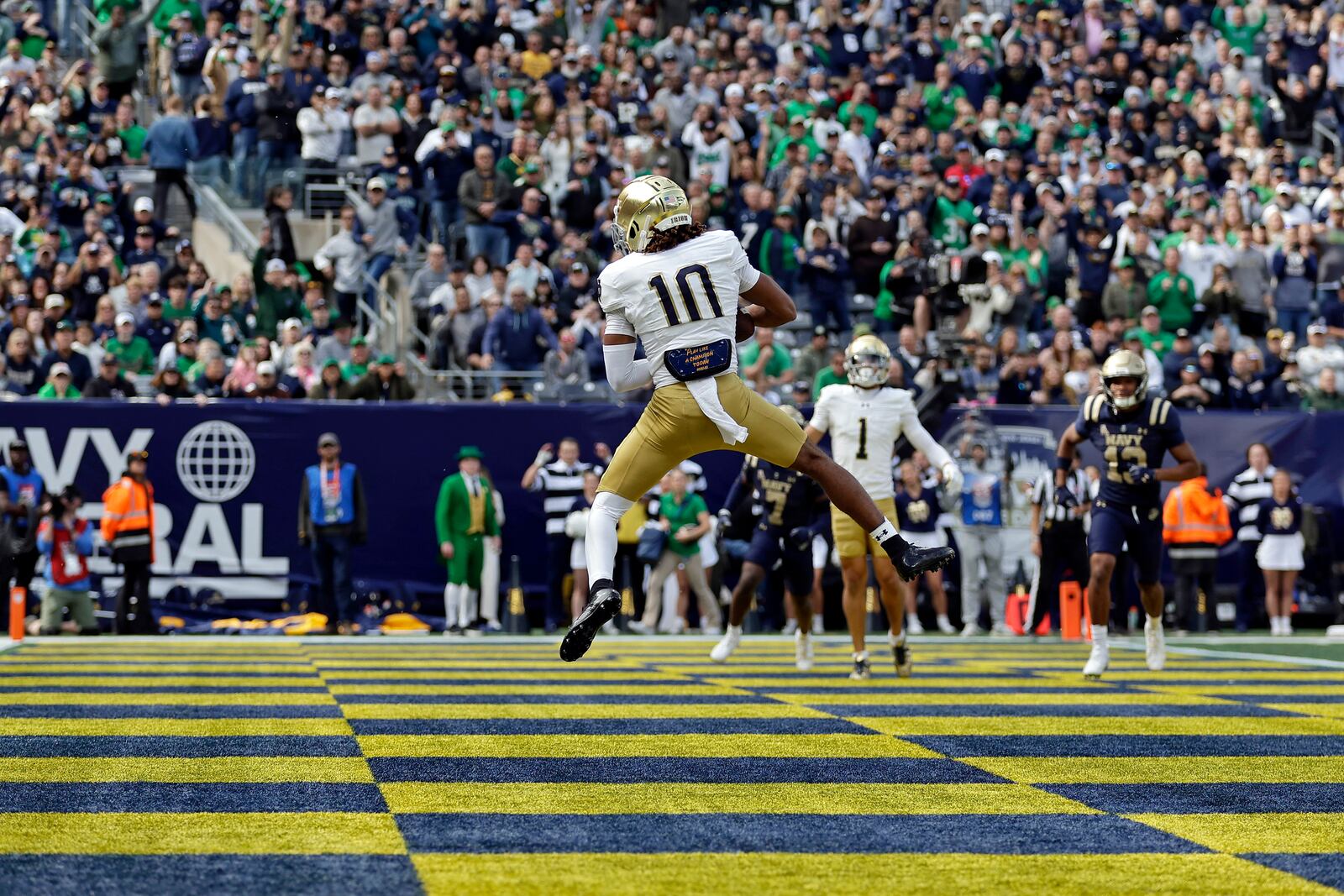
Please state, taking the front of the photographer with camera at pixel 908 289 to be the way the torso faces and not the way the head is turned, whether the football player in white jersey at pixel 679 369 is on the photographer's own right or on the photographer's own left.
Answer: on the photographer's own right

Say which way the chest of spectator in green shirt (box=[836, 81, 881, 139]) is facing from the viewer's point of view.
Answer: toward the camera

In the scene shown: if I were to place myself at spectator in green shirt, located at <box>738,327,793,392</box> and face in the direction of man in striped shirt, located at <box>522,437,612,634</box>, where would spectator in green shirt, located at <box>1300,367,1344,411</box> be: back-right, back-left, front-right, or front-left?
back-left

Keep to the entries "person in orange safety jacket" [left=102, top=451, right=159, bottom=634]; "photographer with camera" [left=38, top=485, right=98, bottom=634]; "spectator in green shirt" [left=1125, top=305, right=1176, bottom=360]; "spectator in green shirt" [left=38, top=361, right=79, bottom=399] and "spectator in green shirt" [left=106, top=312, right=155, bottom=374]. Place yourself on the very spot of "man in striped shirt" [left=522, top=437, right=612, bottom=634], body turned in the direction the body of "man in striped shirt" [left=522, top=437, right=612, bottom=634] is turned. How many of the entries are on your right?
4

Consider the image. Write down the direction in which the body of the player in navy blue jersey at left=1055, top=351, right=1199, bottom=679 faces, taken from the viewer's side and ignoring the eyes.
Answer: toward the camera

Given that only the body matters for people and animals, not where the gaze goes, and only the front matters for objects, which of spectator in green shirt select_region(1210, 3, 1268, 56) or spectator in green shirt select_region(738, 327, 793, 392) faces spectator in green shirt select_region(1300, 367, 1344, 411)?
spectator in green shirt select_region(1210, 3, 1268, 56)

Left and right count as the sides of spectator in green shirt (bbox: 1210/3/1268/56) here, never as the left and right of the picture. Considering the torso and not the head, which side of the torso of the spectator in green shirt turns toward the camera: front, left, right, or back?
front

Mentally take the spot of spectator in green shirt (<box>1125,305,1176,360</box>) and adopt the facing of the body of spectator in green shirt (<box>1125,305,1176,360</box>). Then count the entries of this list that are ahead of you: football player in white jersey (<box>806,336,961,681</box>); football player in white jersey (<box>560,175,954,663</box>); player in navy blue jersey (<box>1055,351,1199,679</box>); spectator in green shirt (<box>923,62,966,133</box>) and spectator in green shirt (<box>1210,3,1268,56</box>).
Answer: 3

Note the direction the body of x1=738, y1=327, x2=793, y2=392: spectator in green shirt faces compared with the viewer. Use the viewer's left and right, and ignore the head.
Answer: facing the viewer

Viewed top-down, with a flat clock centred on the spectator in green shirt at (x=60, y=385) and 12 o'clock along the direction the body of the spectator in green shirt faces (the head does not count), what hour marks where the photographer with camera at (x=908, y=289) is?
The photographer with camera is roughly at 9 o'clock from the spectator in green shirt.

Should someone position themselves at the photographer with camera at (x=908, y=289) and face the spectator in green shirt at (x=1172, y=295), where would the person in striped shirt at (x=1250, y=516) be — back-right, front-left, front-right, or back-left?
front-right

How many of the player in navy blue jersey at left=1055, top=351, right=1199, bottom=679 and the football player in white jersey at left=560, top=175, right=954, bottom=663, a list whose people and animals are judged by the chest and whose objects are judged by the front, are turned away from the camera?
1

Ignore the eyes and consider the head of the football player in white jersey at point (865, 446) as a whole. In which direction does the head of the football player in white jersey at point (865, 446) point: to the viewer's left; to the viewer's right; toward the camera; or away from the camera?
toward the camera

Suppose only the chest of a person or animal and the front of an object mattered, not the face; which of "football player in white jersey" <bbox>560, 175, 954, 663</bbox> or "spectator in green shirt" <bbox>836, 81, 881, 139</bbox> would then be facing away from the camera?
the football player in white jersey

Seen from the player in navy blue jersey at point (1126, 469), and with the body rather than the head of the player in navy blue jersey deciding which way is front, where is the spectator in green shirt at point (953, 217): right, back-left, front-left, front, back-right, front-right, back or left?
back
